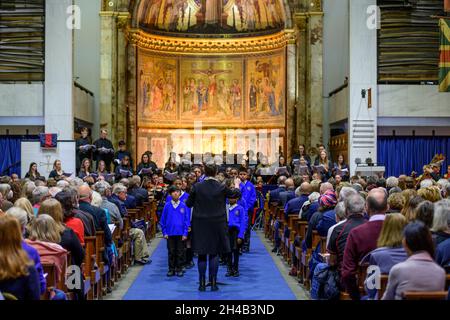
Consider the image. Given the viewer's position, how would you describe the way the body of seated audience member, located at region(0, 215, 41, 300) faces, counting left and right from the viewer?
facing away from the viewer

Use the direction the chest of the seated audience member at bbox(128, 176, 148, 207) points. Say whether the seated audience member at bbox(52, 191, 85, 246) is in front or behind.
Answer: behind

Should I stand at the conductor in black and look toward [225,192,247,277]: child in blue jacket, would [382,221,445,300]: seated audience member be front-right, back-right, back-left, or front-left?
back-right

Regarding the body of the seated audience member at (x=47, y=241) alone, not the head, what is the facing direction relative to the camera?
away from the camera

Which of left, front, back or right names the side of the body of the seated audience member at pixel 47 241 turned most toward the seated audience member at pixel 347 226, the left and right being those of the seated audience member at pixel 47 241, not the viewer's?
right

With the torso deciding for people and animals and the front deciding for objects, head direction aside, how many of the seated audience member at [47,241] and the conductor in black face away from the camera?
2

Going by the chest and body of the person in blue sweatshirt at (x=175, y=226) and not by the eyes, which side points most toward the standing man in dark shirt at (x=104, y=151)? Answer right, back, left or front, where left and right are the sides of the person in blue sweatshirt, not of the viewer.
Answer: back

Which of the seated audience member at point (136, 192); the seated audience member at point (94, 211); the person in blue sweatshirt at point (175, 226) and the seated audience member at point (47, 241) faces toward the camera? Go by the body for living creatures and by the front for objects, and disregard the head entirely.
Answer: the person in blue sweatshirt

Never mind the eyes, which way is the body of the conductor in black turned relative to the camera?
away from the camera

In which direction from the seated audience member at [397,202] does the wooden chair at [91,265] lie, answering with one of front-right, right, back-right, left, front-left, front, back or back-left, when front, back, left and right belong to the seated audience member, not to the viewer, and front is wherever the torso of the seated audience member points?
left

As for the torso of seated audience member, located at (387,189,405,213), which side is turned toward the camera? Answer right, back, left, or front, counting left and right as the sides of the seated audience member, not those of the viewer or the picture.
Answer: back

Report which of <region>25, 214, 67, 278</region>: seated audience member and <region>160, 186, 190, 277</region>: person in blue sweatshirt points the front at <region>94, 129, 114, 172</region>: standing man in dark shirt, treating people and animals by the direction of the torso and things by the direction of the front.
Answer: the seated audience member

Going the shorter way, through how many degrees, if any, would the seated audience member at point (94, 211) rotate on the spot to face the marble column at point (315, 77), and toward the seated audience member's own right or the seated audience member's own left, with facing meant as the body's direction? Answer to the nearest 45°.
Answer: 0° — they already face it

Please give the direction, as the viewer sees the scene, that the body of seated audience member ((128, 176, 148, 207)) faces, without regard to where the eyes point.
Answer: away from the camera

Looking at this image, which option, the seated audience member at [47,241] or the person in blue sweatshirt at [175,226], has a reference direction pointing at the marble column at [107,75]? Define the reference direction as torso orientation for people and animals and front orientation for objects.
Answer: the seated audience member

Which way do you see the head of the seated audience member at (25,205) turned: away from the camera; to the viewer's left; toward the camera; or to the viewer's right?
away from the camera

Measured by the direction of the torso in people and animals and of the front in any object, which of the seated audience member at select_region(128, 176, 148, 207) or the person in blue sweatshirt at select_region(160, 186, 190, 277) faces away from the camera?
the seated audience member

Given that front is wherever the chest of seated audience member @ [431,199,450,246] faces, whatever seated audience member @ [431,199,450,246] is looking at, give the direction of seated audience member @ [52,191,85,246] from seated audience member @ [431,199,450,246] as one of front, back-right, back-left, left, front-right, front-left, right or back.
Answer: left
